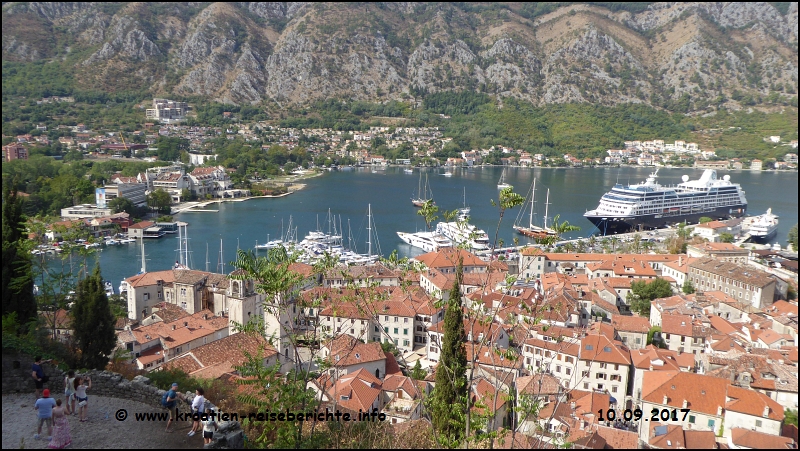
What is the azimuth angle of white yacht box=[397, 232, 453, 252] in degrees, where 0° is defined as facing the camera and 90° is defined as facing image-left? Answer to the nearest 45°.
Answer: approximately 135°

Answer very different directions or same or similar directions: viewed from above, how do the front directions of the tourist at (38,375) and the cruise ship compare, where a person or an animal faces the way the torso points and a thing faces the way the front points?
very different directions

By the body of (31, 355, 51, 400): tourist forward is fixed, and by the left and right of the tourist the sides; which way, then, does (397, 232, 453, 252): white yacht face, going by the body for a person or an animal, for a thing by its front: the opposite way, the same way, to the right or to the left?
to the left

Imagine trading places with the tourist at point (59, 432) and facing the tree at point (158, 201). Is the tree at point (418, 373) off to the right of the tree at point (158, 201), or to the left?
right

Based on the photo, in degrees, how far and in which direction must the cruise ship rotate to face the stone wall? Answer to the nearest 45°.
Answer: approximately 45° to its left

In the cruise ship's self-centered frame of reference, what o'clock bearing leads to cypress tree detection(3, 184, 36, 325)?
The cypress tree is roughly at 11 o'clock from the cruise ship.

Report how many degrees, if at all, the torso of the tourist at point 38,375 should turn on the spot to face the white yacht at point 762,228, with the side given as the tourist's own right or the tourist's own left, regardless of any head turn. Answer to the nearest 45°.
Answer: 0° — they already face it

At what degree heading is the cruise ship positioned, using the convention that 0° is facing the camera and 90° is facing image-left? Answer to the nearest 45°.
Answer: approximately 45°

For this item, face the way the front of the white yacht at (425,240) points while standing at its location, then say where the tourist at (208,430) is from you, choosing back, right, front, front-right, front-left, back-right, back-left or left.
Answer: back-left
